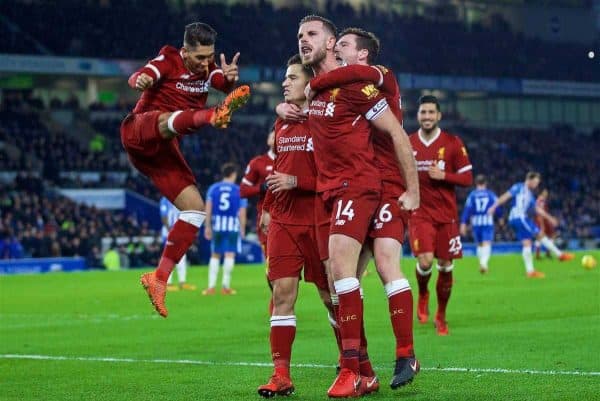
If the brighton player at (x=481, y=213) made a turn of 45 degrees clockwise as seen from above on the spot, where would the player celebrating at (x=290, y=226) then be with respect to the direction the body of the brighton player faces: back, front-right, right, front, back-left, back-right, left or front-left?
back-right

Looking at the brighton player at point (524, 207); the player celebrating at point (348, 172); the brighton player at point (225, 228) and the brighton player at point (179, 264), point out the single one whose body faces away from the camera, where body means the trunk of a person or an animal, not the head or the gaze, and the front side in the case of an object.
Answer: the brighton player at point (225, 228)

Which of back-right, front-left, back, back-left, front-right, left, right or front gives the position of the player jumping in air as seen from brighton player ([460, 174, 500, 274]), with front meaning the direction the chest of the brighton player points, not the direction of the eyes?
back

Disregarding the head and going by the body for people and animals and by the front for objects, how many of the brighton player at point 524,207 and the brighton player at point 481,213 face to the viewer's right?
1

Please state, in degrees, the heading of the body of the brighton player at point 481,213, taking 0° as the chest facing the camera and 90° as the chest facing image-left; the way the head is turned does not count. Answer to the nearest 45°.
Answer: approximately 180°

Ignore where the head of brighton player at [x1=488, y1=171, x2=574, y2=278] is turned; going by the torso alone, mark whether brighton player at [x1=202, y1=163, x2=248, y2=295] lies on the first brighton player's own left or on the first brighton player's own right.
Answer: on the first brighton player's own right

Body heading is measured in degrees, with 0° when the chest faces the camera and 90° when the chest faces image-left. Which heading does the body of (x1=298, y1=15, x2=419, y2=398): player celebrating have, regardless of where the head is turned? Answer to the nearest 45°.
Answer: approximately 45°

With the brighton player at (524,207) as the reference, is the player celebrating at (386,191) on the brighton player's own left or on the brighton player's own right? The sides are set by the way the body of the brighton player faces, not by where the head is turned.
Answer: on the brighton player's own right
